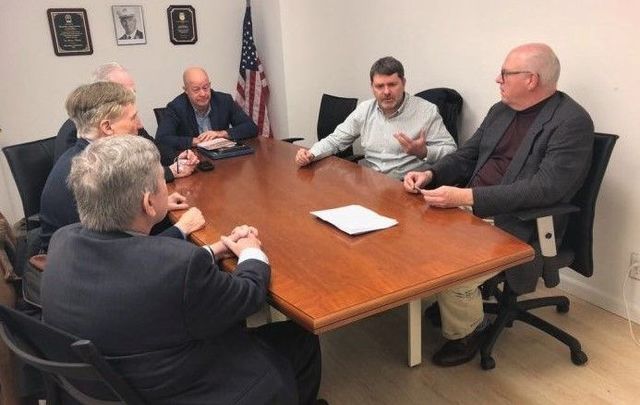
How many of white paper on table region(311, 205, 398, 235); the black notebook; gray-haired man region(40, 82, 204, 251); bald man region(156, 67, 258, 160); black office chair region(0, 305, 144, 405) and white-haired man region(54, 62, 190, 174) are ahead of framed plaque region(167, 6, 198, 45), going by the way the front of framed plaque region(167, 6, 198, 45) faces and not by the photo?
6

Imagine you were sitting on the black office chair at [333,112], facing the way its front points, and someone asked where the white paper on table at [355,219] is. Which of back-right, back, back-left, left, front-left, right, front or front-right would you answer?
front-left

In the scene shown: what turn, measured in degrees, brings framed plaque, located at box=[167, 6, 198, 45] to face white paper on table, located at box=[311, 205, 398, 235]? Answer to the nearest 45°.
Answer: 0° — it already faces it

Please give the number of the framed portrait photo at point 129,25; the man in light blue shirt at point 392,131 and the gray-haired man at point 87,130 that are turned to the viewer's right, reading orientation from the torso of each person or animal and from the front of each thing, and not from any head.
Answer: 1

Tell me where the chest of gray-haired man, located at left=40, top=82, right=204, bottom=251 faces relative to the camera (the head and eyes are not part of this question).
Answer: to the viewer's right

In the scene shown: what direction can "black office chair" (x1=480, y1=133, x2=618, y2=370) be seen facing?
to the viewer's left

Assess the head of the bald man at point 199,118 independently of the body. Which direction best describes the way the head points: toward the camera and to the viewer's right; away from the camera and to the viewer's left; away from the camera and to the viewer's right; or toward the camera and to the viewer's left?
toward the camera and to the viewer's right

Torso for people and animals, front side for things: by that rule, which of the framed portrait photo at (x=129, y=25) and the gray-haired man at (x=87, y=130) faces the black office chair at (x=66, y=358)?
the framed portrait photo

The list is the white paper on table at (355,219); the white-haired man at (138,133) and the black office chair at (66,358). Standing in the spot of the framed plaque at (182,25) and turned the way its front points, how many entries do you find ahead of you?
3

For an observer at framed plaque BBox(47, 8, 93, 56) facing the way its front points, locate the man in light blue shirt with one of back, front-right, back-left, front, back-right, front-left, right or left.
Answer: front-left

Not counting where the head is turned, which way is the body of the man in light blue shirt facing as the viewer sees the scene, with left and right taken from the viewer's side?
facing the viewer and to the left of the viewer

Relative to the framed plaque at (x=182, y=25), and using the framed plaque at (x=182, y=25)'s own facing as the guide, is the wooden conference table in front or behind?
in front
